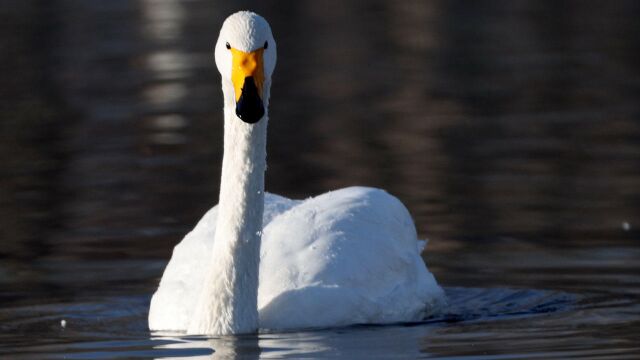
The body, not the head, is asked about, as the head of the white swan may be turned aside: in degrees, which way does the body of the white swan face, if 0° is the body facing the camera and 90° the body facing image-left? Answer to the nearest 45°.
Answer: approximately 45°
